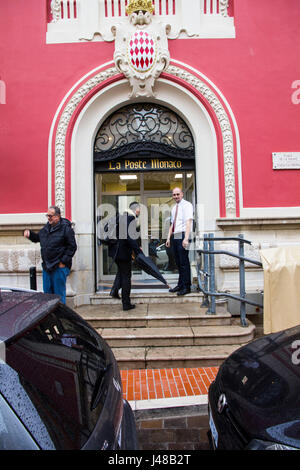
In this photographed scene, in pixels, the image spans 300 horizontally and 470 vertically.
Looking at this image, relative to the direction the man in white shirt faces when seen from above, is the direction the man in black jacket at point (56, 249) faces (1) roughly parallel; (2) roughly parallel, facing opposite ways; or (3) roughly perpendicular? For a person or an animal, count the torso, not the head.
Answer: roughly parallel

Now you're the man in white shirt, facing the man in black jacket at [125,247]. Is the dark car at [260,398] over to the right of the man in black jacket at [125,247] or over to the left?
left

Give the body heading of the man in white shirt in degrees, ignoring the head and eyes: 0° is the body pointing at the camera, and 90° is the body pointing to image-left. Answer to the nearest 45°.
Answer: approximately 45°

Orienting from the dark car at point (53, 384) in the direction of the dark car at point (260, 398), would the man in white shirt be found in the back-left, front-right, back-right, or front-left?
front-left

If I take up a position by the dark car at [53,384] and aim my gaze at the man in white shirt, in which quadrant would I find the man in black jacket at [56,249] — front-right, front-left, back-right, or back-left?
front-left

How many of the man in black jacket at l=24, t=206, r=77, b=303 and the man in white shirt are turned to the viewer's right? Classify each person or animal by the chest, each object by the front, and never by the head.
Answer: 0

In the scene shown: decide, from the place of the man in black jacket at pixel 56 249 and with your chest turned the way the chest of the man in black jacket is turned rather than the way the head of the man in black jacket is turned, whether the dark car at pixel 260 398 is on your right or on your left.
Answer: on your left

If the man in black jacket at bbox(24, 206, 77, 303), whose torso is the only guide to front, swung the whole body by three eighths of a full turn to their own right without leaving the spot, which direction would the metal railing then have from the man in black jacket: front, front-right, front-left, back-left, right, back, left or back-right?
right
